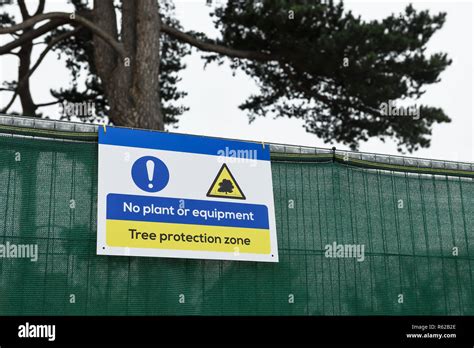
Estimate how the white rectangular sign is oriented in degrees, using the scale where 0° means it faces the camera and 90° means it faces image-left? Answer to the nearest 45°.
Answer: approximately 0°
